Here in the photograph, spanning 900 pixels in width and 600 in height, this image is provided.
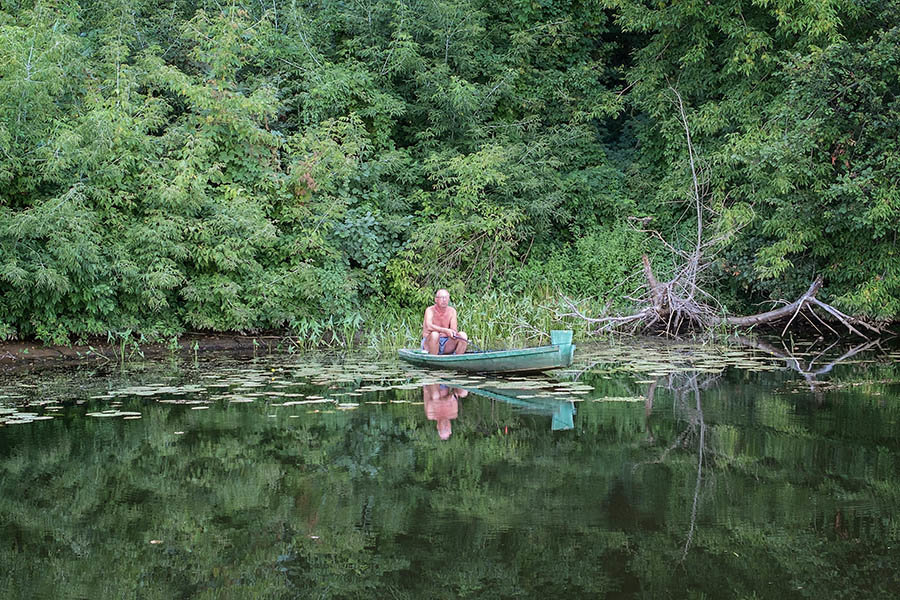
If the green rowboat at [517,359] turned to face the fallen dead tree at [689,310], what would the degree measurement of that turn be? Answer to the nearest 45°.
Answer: approximately 135° to its right

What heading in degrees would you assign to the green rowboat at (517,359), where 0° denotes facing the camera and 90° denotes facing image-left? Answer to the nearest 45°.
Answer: approximately 90°

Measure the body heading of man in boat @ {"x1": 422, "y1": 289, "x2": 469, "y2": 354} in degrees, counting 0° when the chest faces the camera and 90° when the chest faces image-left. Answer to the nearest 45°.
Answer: approximately 0°

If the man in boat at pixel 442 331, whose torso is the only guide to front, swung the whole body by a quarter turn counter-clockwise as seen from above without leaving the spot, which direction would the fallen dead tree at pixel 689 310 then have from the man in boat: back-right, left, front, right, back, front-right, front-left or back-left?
front-left
